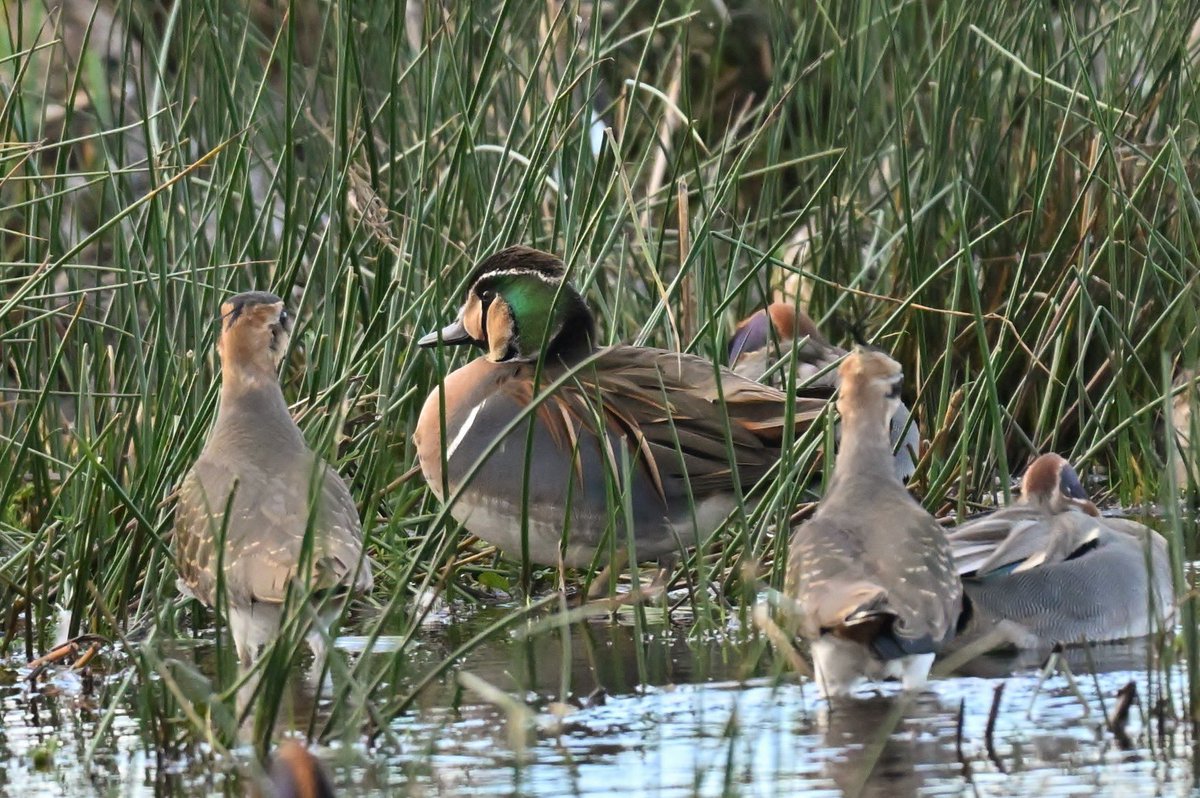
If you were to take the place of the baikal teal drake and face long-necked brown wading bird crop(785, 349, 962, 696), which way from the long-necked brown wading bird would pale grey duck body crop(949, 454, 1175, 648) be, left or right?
left

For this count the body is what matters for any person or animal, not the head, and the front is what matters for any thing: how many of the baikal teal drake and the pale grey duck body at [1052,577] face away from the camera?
0

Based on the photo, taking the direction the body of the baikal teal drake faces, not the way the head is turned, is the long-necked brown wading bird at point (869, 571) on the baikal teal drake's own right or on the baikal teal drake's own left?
on the baikal teal drake's own left

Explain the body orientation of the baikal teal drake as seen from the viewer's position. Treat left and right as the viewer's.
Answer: facing to the left of the viewer

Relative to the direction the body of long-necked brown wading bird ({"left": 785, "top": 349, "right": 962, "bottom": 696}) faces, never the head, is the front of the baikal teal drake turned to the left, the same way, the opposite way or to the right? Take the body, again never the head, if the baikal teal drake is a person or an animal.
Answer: to the left

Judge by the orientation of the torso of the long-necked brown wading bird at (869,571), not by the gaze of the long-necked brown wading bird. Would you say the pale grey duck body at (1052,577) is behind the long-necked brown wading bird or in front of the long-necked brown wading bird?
in front

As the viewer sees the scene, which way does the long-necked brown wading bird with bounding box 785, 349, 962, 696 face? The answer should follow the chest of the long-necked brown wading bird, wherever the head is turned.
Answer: away from the camera

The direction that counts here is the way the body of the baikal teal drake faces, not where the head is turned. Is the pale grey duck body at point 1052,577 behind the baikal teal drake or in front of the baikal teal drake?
behind
